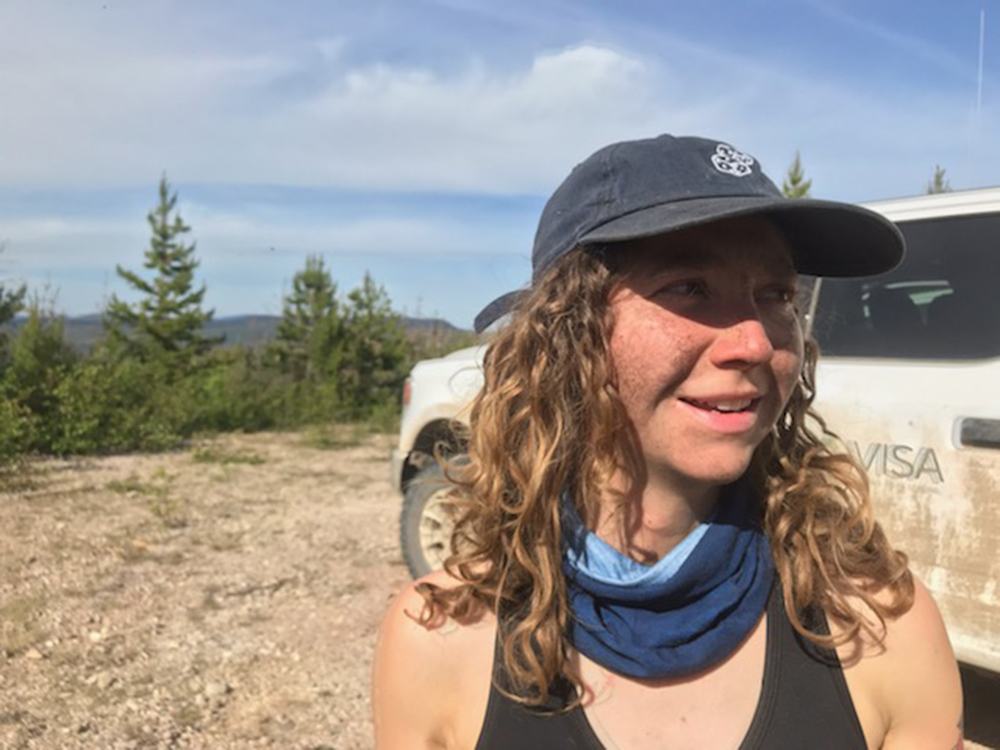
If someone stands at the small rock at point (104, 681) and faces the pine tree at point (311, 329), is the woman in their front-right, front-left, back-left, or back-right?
back-right

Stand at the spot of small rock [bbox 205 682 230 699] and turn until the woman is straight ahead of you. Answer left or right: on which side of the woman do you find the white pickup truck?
left

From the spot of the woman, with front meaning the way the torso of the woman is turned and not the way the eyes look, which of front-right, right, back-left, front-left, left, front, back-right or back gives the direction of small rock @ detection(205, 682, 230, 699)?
back-right

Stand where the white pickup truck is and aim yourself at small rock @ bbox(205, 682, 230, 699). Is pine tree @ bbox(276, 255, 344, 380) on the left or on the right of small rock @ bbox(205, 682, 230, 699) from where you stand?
right

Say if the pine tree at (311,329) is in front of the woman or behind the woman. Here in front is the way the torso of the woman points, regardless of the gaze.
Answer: behind

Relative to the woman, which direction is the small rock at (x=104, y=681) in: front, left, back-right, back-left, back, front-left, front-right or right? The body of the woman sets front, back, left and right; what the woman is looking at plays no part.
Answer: back-right

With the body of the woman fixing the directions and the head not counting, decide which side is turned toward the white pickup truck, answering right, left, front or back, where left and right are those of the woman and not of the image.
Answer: back
